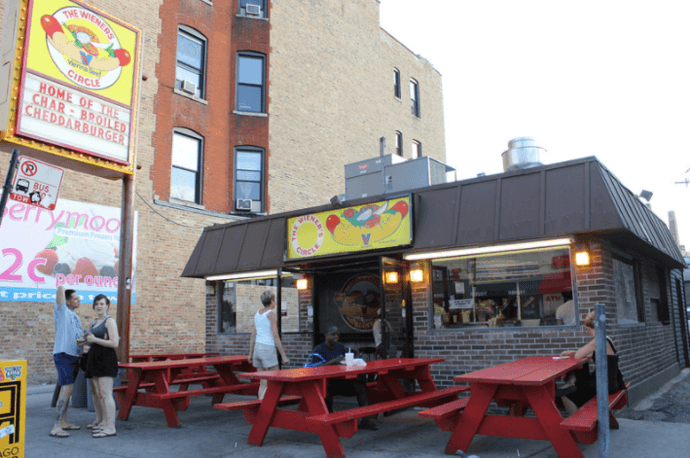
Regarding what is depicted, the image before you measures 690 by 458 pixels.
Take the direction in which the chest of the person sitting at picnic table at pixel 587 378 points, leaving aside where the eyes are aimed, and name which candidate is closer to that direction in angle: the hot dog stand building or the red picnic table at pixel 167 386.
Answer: the red picnic table

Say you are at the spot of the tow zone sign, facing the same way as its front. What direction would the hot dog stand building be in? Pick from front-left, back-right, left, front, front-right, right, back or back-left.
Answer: left

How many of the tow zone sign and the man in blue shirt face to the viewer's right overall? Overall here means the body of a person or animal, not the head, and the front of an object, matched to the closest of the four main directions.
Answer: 1

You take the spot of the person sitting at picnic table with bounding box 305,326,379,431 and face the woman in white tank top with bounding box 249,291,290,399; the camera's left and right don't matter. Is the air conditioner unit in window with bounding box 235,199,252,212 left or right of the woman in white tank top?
right

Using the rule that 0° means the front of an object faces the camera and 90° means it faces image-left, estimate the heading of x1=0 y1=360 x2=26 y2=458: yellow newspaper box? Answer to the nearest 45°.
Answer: approximately 0°

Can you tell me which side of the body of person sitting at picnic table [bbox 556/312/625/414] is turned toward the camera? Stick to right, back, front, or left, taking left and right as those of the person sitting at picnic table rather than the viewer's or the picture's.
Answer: left

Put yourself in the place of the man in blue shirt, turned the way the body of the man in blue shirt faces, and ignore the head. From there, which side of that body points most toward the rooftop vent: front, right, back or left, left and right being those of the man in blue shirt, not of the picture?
front

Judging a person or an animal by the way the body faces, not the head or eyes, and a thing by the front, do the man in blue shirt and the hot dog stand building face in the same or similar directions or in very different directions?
very different directions

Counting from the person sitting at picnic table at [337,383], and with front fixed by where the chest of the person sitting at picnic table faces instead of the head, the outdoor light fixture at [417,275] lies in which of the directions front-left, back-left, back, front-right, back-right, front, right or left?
left

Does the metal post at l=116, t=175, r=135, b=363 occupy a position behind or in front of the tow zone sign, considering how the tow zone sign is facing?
behind

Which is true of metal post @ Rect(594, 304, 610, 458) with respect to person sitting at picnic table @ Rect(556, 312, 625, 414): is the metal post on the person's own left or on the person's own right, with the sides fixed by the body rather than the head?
on the person's own left

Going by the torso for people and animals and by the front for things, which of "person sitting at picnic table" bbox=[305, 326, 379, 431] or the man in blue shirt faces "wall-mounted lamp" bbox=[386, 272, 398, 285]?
the man in blue shirt

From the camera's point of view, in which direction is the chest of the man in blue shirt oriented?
to the viewer's right

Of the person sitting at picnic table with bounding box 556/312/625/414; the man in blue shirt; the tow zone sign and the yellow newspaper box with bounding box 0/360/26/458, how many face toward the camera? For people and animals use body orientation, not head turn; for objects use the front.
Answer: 2

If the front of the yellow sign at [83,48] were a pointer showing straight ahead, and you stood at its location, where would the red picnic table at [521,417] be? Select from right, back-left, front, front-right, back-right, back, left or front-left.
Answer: front
